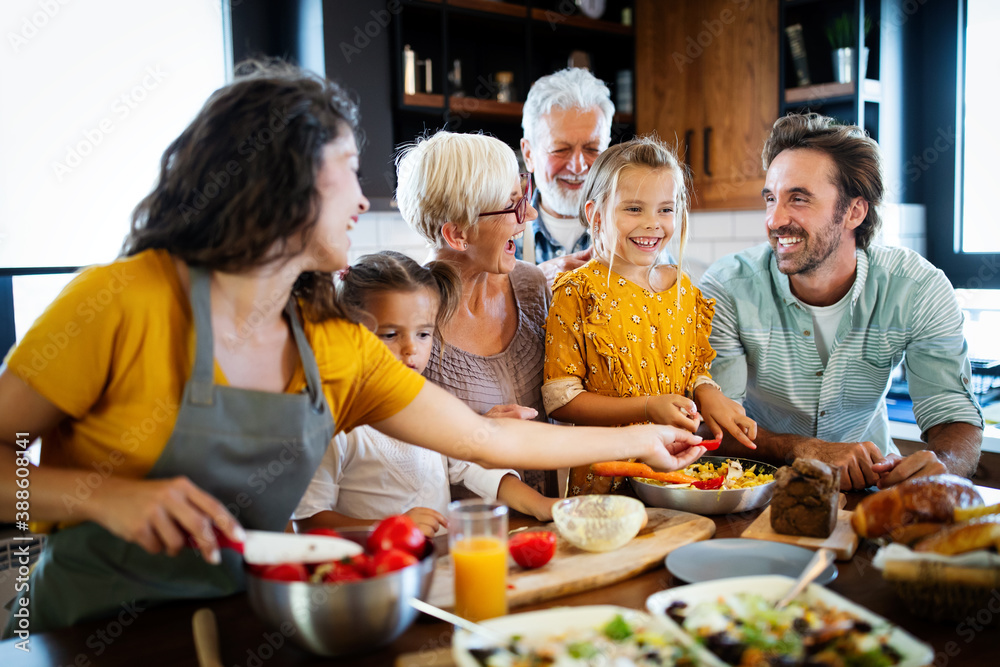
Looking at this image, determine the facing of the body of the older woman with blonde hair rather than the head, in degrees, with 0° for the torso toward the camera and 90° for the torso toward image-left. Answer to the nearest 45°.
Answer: approximately 315°

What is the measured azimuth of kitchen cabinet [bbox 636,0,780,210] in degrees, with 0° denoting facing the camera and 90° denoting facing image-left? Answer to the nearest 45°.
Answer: approximately 0°

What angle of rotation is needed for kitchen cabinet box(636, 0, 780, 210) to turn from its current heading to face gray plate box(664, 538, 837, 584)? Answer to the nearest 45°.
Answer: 0° — it already faces it

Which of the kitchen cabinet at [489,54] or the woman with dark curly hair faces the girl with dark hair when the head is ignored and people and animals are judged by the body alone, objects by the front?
the kitchen cabinet

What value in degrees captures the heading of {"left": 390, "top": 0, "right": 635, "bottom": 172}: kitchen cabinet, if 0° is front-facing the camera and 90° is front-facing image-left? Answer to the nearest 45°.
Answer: approximately 0°

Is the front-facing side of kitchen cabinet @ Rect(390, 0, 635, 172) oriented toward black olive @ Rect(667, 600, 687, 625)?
yes

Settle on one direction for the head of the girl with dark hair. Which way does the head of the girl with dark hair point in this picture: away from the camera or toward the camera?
toward the camera

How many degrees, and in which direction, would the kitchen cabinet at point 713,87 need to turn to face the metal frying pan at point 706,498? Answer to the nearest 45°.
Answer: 0° — it already faces it

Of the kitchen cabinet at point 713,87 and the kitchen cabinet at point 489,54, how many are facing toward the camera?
2

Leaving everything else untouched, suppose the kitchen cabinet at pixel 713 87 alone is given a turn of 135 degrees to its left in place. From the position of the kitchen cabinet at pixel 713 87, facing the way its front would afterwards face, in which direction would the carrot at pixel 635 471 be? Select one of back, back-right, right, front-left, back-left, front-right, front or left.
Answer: back-right

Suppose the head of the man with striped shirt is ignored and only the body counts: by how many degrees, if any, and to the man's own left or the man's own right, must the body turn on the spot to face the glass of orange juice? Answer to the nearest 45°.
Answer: approximately 45° to the man's own left

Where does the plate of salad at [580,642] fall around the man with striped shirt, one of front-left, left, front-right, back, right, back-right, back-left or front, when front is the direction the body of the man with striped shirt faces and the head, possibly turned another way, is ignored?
front-left
